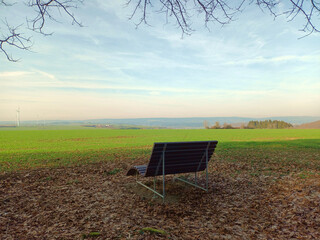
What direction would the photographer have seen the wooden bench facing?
facing away from the viewer and to the left of the viewer
